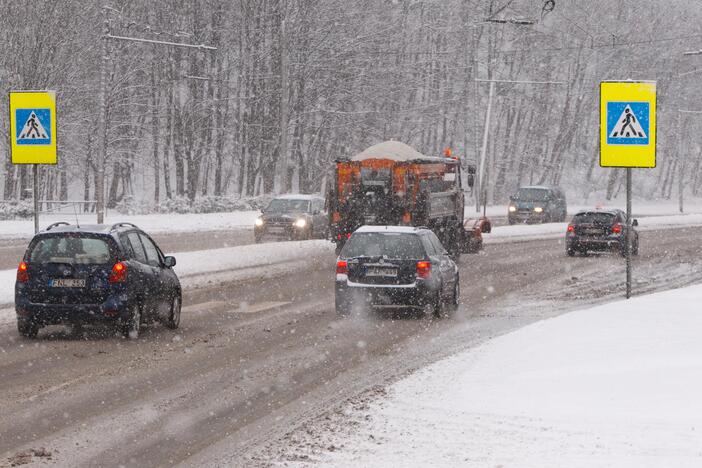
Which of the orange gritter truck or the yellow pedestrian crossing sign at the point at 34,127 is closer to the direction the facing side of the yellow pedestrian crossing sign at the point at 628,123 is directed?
the yellow pedestrian crossing sign

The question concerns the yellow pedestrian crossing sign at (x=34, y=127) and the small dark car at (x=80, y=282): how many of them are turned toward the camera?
1

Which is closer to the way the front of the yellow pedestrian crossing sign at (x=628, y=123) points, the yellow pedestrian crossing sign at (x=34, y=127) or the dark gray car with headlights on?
the yellow pedestrian crossing sign

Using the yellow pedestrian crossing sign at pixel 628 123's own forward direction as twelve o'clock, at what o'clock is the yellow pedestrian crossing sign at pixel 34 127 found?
the yellow pedestrian crossing sign at pixel 34 127 is roughly at 3 o'clock from the yellow pedestrian crossing sign at pixel 628 123.

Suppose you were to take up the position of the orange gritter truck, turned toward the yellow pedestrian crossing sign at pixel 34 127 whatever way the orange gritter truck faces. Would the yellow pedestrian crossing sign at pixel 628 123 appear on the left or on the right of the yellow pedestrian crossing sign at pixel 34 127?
left

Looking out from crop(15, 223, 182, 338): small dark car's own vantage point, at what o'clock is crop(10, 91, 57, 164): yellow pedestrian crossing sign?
The yellow pedestrian crossing sign is roughly at 10 o'clock from the small dark car.

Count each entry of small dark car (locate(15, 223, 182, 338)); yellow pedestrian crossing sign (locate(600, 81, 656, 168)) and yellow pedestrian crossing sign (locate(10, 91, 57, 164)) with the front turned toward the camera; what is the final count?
2

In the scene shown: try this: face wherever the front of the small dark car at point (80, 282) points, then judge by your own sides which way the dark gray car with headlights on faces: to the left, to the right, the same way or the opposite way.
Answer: the opposite way

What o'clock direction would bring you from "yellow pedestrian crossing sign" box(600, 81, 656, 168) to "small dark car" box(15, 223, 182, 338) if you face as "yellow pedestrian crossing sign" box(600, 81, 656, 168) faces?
The small dark car is roughly at 2 o'clock from the yellow pedestrian crossing sign.

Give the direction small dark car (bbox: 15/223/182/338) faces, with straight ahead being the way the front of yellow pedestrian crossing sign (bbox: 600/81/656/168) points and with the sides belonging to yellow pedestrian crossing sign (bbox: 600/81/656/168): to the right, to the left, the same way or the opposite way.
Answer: the opposite way

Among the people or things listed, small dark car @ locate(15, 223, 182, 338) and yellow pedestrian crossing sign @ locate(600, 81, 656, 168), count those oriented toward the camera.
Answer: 1
